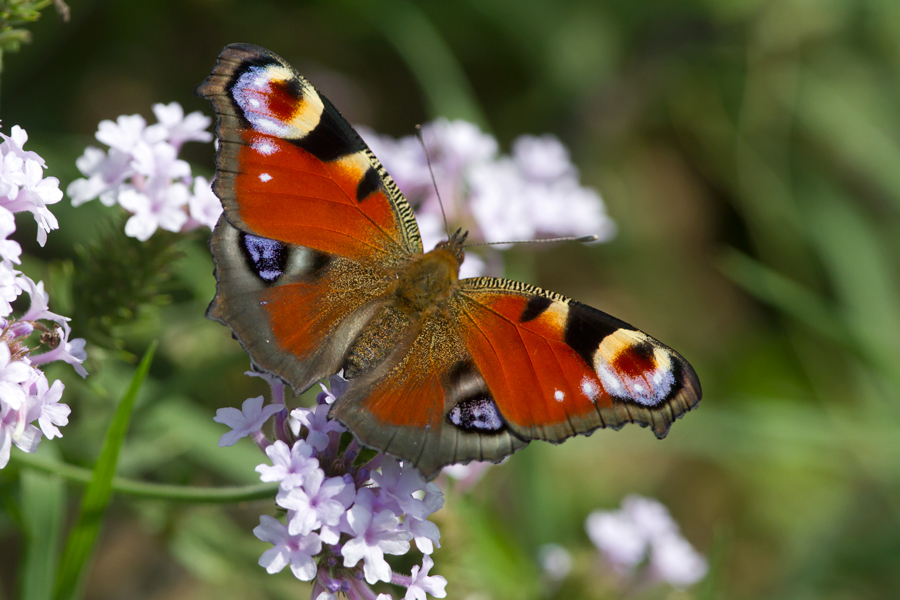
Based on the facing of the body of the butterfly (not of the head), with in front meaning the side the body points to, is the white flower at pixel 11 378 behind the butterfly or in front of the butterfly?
behind

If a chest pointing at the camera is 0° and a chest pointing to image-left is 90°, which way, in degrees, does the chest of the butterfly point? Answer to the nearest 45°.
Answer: approximately 225°

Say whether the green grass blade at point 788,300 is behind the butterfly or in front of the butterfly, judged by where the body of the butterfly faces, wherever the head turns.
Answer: in front

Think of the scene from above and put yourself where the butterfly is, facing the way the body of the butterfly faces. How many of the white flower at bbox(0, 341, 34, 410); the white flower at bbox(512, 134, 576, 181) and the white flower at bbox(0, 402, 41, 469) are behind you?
2

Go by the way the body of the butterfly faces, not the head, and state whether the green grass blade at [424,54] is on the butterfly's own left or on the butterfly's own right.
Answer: on the butterfly's own left

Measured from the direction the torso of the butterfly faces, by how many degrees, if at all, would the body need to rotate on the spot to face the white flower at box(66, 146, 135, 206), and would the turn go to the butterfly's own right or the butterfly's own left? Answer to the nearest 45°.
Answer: approximately 90° to the butterfly's own left

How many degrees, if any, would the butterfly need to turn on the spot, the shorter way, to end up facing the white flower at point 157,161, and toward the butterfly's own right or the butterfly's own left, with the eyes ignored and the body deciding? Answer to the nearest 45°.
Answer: approximately 90° to the butterfly's own left

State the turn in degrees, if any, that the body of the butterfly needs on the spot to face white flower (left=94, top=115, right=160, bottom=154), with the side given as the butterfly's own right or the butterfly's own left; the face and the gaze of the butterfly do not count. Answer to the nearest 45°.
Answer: approximately 90° to the butterfly's own left

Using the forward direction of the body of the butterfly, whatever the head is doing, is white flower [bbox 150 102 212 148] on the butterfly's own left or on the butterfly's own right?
on the butterfly's own left
